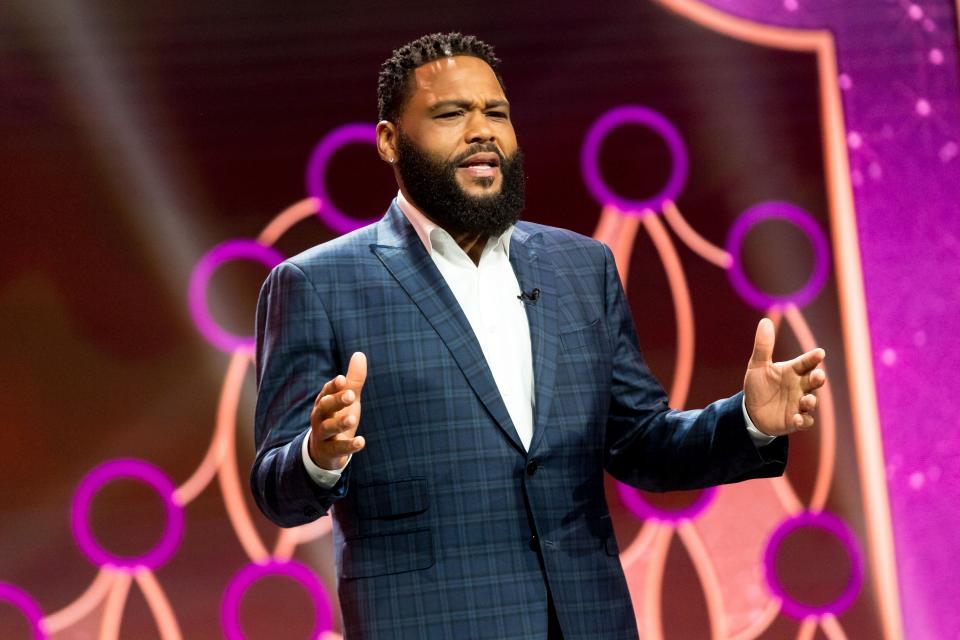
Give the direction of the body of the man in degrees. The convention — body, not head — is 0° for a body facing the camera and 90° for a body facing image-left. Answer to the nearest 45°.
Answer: approximately 315°
